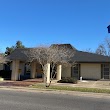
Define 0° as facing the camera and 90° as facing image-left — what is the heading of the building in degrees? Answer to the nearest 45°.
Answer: approximately 0°
